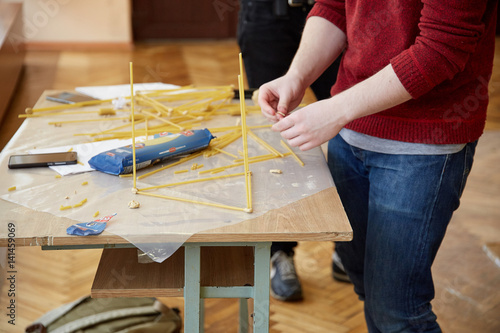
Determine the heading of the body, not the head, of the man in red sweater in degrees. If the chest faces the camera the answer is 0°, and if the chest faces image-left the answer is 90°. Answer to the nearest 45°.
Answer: approximately 45°

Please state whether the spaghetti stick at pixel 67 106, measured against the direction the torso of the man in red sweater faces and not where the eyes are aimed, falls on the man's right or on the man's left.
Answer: on the man's right
